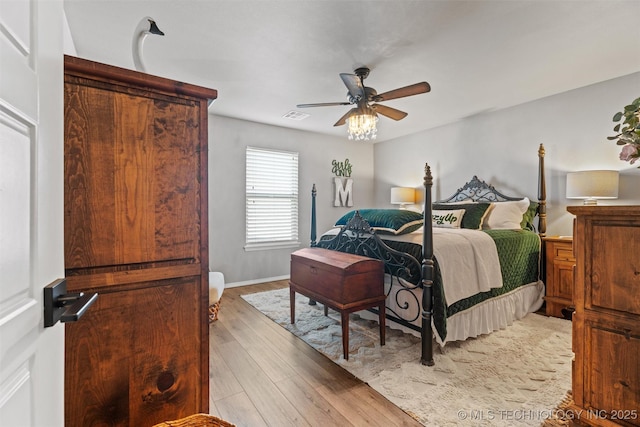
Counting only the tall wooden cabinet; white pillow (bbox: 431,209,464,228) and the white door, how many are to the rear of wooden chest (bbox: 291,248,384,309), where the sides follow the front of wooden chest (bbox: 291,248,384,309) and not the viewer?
1

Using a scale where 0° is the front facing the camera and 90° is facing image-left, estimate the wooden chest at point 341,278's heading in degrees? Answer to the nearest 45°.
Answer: approximately 45°

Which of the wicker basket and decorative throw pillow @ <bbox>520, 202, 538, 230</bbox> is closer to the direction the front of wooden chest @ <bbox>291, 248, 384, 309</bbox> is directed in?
the wicker basket

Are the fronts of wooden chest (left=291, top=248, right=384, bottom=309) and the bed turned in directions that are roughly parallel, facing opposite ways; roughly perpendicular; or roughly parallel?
roughly parallel

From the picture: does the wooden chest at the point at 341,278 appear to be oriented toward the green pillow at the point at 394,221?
no

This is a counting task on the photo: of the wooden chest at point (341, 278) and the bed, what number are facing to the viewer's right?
0

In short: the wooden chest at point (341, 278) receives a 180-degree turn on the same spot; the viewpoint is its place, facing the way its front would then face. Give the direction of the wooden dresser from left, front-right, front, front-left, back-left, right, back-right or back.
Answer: right

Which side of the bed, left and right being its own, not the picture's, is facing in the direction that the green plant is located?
left

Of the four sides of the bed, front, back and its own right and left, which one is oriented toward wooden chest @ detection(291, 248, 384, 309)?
front

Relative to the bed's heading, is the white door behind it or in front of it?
in front

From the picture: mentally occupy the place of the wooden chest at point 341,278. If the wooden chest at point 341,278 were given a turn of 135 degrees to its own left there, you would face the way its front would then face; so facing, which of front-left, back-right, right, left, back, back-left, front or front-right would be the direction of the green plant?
front-right

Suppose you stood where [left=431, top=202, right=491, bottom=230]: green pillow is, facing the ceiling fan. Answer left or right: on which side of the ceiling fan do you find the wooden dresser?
left

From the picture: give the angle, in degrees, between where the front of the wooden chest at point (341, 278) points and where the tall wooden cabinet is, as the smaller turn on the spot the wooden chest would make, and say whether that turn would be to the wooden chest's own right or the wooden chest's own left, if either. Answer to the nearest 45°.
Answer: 0° — it already faces it

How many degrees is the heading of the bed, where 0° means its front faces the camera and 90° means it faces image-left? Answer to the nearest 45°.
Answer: approximately 45°

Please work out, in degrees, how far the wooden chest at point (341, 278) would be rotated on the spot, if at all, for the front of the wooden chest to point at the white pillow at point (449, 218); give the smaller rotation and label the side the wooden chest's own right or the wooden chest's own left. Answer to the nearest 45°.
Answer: approximately 180°

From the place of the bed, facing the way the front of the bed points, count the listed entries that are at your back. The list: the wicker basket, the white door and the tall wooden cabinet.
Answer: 0

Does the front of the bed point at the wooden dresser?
no
